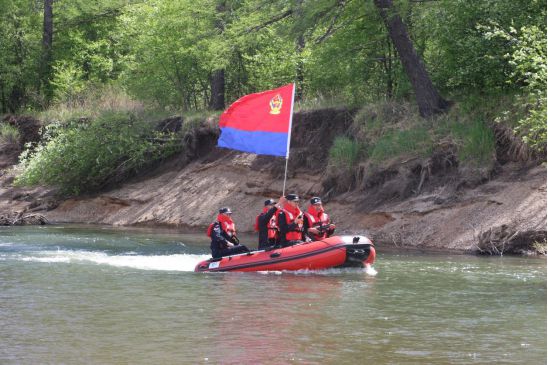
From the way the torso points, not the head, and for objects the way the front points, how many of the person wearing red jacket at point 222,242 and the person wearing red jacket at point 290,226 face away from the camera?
0

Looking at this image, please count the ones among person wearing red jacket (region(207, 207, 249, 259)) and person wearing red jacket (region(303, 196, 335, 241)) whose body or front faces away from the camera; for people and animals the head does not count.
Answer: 0
